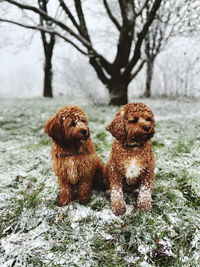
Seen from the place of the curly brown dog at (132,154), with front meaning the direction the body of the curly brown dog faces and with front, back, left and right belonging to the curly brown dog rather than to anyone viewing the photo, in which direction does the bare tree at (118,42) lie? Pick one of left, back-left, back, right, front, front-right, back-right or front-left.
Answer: back

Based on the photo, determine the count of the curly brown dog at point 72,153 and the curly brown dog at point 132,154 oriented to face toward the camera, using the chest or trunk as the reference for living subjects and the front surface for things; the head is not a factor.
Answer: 2

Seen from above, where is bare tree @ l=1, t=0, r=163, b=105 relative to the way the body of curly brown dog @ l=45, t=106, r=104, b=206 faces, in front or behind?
behind

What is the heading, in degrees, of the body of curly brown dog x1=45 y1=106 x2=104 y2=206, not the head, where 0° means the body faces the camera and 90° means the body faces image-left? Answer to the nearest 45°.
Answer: approximately 0°
